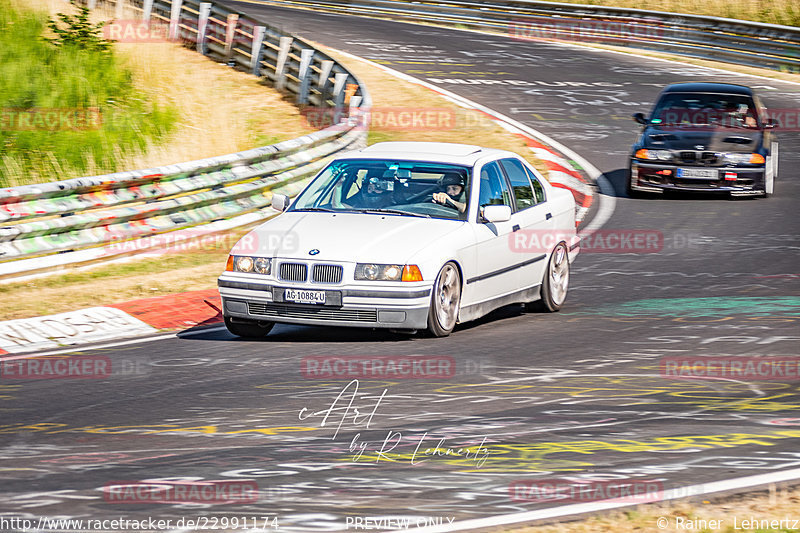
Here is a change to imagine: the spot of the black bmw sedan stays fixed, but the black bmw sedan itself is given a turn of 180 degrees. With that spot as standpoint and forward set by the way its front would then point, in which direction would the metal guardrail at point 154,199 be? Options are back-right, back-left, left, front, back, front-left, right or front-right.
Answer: back-left

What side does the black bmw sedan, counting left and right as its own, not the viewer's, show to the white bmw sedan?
front

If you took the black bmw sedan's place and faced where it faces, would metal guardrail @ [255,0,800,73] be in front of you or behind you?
behind

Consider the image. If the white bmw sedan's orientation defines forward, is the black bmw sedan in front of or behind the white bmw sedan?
behind

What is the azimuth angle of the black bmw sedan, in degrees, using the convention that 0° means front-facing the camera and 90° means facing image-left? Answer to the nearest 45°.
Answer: approximately 0°

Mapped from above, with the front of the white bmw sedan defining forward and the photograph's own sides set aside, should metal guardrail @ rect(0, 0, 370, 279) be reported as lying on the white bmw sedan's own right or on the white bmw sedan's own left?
on the white bmw sedan's own right

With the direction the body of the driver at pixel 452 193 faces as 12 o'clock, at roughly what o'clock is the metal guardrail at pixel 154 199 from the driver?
The metal guardrail is roughly at 3 o'clock from the driver.

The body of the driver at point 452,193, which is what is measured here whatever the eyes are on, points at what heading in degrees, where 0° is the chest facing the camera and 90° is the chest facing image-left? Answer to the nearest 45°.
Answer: approximately 45°

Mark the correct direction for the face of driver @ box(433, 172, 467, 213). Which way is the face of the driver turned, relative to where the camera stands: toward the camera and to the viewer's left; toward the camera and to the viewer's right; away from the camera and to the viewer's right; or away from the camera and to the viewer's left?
toward the camera and to the viewer's left

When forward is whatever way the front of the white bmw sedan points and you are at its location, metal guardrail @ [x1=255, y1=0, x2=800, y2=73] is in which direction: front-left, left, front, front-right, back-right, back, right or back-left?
back-right

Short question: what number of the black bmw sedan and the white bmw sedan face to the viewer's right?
0

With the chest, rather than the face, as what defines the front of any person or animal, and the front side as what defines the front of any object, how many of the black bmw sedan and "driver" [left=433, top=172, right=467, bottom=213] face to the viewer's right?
0
